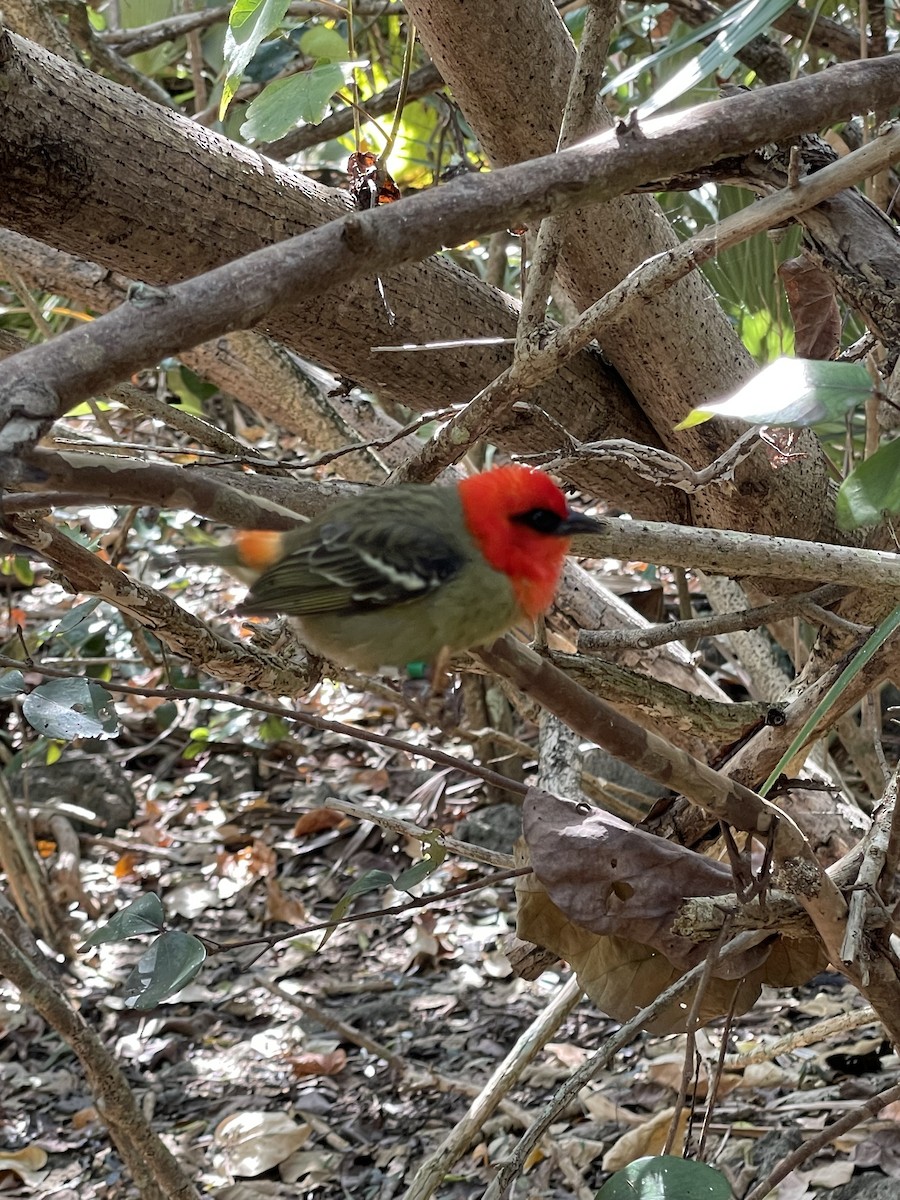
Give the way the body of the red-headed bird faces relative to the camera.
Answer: to the viewer's right
